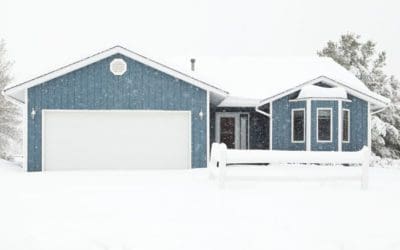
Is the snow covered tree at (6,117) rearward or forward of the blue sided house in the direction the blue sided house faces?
rearward

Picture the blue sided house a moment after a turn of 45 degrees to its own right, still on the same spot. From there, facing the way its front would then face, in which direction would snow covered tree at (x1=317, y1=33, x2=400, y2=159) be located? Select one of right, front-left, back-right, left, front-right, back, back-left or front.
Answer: back

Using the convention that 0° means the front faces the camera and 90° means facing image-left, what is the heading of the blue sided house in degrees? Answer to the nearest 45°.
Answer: approximately 0°
